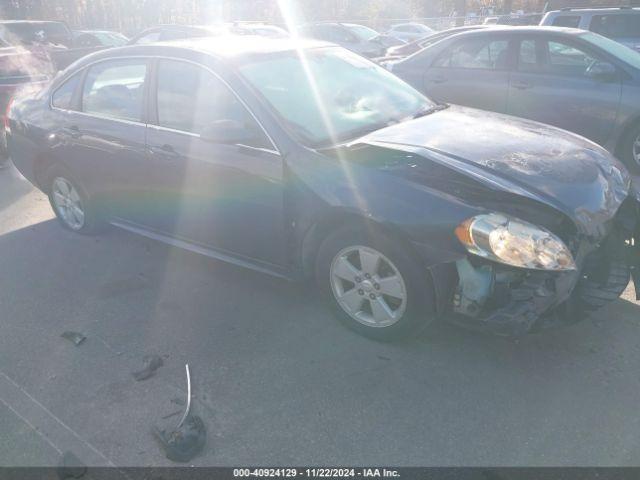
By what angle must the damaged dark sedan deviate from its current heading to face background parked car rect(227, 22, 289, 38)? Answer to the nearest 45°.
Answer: approximately 135° to its left

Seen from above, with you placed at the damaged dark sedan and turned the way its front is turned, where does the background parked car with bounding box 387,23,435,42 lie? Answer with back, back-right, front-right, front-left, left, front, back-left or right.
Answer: back-left

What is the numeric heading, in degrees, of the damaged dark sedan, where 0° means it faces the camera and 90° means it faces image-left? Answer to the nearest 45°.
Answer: approximately 315°

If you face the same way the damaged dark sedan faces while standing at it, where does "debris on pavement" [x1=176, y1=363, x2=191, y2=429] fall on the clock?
The debris on pavement is roughly at 3 o'clock from the damaged dark sedan.

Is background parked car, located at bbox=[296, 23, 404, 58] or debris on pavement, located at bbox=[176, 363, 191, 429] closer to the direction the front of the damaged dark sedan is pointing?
the debris on pavement

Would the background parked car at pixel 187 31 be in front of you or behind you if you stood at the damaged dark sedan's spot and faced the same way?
behind

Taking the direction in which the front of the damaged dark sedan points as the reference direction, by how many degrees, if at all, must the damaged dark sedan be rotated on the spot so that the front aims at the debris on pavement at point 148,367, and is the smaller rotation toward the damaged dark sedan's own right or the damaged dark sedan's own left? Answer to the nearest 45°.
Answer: approximately 90° to the damaged dark sedan's own right
